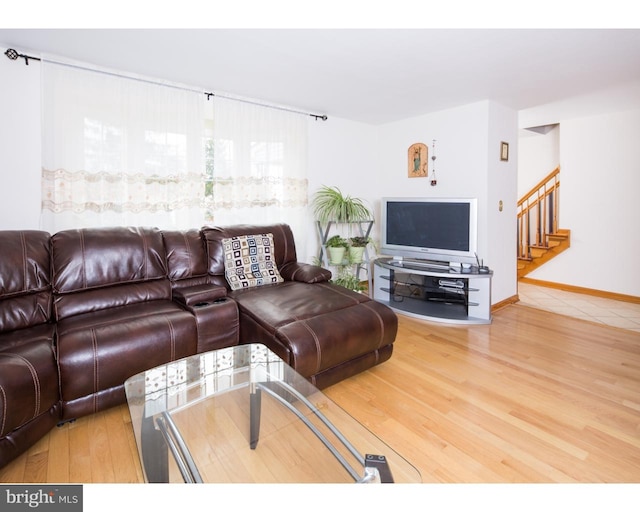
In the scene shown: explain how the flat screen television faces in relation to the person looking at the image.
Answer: facing the viewer and to the left of the viewer

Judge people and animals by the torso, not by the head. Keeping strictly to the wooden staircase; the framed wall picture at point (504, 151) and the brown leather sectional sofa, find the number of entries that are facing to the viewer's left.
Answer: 1

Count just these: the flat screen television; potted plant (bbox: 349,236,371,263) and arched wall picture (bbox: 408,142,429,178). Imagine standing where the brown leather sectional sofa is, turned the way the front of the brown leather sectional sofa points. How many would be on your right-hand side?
0

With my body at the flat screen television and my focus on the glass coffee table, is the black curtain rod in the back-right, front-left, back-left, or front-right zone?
front-right

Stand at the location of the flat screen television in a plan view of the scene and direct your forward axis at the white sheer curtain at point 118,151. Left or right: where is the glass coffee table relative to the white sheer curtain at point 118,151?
left
